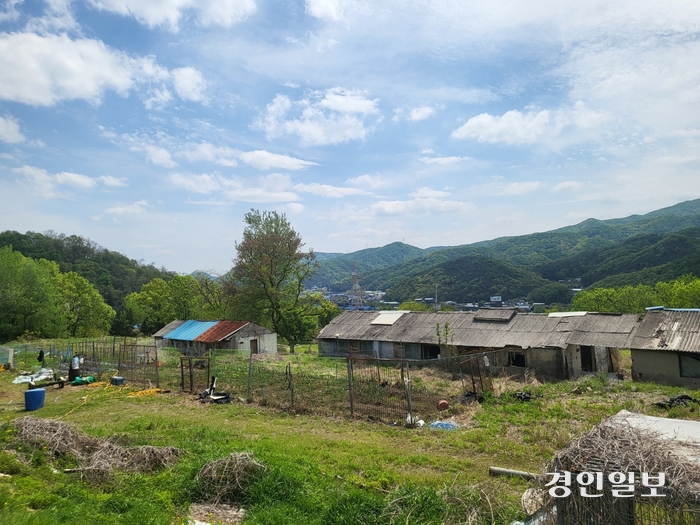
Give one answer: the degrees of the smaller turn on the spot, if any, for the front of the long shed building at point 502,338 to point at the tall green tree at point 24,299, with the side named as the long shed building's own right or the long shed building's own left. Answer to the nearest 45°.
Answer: approximately 90° to the long shed building's own right

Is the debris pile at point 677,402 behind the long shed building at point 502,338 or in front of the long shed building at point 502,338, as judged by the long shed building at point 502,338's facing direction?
in front

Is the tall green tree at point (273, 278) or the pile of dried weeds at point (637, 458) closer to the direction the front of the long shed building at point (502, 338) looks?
the pile of dried weeds

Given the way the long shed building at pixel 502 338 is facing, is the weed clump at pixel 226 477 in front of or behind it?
in front

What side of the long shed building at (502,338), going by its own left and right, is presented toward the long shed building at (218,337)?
right

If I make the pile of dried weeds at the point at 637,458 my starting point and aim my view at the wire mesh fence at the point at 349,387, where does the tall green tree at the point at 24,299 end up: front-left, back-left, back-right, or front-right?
front-left

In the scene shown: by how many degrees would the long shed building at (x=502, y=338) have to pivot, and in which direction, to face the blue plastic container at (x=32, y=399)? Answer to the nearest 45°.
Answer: approximately 45° to its right

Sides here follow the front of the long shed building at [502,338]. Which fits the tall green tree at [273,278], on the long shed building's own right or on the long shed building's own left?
on the long shed building's own right

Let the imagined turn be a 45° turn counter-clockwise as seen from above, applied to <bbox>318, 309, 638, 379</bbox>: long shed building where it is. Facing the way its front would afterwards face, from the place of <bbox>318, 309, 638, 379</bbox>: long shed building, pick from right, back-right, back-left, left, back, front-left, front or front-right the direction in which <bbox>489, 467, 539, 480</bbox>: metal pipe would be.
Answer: front-right

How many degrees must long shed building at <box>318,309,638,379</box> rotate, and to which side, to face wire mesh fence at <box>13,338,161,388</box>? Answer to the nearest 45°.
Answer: approximately 90° to its right

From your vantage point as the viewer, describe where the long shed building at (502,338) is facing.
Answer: facing the viewer

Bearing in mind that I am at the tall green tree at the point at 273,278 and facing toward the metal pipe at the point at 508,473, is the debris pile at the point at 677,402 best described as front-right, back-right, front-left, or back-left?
front-left
